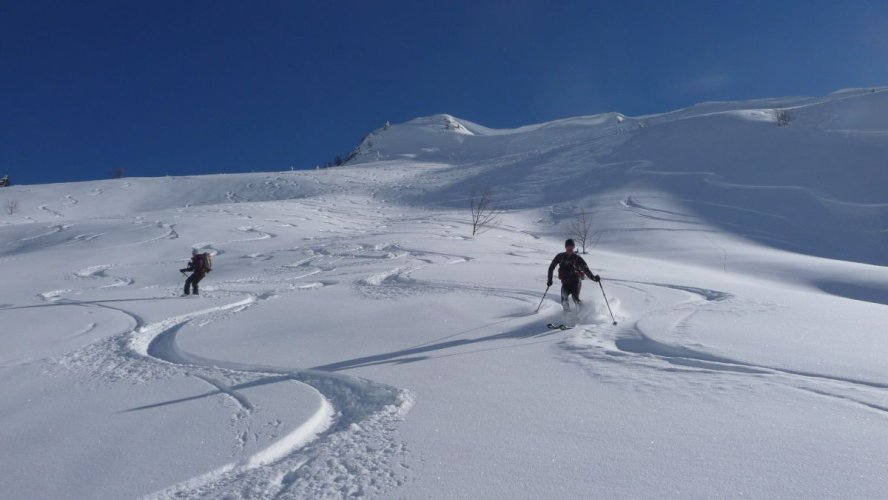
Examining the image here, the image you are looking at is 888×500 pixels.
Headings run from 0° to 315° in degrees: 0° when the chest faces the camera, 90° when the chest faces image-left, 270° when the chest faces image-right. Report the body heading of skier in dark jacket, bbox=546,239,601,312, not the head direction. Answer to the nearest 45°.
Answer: approximately 0°

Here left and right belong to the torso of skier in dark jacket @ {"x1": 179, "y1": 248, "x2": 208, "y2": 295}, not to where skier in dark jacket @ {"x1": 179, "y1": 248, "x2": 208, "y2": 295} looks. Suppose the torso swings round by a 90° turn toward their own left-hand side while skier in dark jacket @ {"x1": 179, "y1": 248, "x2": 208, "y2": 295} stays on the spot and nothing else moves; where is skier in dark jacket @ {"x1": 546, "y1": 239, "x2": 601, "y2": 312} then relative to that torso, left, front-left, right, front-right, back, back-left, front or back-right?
front-left

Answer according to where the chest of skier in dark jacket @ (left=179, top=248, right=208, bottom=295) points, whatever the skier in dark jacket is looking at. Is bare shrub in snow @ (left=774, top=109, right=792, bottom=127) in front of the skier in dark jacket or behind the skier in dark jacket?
behind

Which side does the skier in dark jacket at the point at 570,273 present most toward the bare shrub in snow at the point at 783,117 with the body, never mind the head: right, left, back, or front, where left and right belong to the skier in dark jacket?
back

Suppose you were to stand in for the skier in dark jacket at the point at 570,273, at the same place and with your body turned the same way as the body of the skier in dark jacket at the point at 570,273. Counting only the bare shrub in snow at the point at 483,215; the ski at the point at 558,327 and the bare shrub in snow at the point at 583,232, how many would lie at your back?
2

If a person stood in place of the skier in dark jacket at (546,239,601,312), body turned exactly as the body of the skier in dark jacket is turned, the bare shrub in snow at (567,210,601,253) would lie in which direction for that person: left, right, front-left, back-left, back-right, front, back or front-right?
back

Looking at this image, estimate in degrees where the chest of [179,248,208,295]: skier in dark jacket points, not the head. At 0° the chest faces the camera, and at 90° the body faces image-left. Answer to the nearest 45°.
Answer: approximately 90°

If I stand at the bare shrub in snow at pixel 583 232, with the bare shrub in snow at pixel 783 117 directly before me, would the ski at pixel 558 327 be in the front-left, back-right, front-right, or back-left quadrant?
back-right

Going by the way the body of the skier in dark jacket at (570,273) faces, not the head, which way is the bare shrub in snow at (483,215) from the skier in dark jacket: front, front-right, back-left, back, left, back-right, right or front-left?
back
